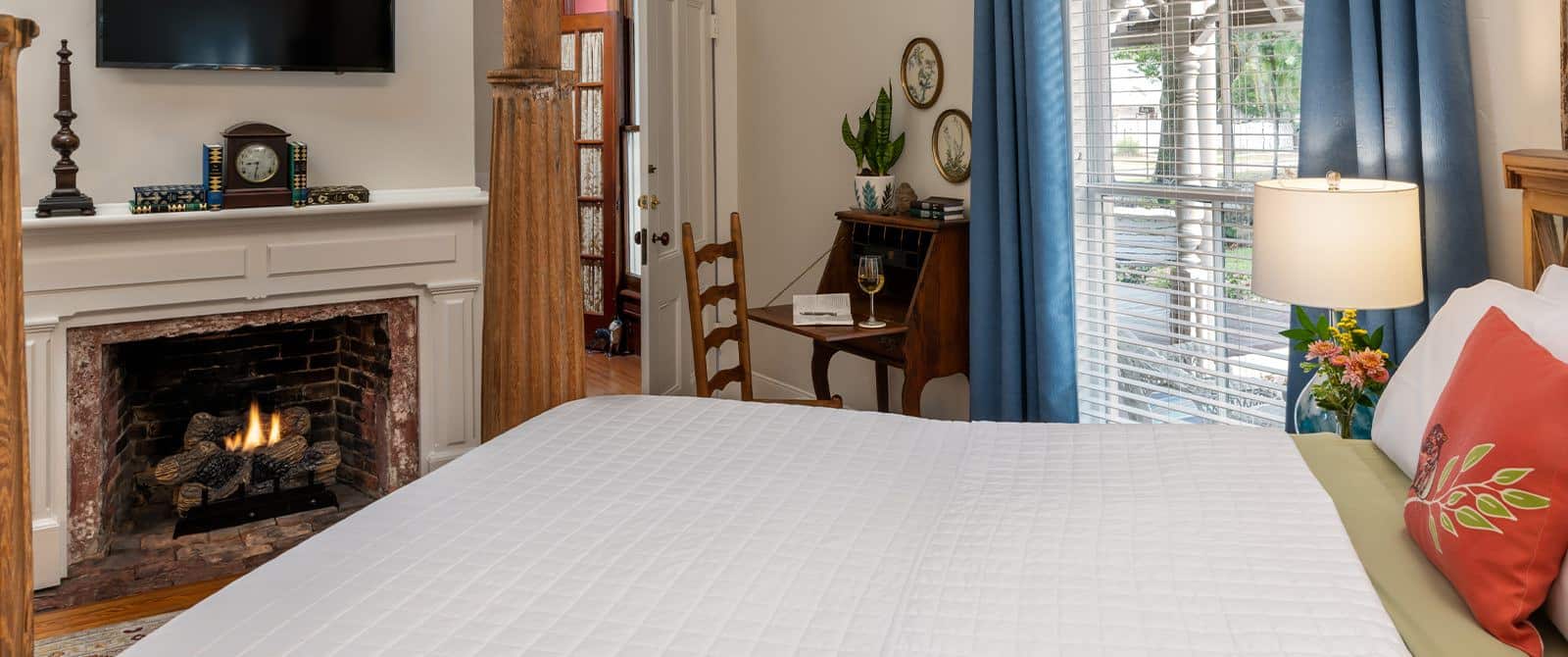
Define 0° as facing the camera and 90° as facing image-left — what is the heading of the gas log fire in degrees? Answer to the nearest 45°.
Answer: approximately 315°

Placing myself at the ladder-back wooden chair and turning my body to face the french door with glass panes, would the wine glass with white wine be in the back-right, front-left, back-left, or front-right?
back-right

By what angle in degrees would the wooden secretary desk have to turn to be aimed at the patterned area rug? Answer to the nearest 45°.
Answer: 0° — it already faces it

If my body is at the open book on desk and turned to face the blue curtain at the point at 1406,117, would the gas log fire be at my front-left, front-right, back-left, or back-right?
back-right

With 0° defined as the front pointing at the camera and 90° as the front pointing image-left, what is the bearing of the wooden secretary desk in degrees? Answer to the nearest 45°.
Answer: approximately 45°
